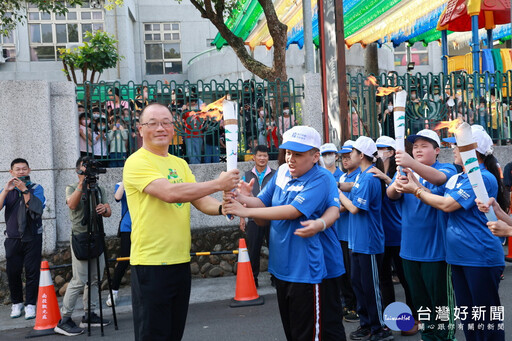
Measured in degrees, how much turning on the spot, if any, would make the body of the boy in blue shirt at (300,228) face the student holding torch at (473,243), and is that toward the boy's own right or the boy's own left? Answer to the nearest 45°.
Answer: approximately 135° to the boy's own left

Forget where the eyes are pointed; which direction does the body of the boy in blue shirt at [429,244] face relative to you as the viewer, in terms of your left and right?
facing the viewer and to the left of the viewer

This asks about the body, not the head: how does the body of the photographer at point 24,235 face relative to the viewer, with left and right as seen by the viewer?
facing the viewer

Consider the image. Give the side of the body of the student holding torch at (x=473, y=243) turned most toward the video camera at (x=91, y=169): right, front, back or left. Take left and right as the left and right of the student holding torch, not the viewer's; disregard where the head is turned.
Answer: front

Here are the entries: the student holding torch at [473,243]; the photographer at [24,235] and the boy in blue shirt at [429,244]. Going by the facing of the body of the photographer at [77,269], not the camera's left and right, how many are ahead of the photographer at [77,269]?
2

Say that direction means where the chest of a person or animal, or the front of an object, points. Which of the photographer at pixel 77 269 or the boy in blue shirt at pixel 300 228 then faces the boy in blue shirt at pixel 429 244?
the photographer

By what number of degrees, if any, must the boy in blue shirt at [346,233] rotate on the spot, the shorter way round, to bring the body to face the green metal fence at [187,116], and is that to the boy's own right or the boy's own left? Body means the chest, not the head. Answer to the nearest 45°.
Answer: approximately 90° to the boy's own right

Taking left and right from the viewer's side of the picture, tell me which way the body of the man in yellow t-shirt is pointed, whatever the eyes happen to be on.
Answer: facing the viewer and to the right of the viewer

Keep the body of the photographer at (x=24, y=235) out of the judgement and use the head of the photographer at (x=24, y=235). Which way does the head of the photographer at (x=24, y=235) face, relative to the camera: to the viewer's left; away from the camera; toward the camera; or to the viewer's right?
toward the camera

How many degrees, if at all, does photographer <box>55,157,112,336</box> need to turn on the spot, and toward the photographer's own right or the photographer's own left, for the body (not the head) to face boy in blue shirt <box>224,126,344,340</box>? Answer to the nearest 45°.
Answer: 0° — they already face them

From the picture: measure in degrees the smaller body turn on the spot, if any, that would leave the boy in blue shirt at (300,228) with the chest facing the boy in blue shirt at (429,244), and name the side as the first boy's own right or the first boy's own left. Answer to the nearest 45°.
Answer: approximately 180°

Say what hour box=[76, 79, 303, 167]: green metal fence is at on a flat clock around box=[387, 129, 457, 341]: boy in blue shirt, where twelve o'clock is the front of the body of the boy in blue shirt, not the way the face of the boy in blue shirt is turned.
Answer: The green metal fence is roughly at 3 o'clock from the boy in blue shirt.

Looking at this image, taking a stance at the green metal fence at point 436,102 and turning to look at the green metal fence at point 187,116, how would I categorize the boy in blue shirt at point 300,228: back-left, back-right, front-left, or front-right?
front-left

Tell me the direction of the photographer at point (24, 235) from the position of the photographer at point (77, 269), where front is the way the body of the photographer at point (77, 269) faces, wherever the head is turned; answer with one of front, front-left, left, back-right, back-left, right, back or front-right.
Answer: back

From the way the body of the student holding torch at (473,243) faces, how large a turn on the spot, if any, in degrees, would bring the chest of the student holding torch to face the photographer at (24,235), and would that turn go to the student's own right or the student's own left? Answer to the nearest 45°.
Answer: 0° — they already face them
